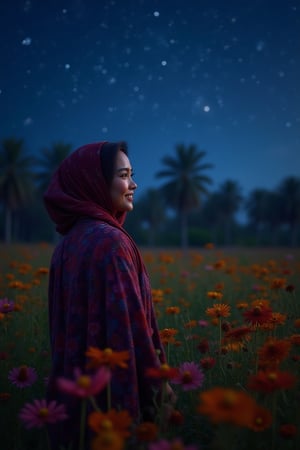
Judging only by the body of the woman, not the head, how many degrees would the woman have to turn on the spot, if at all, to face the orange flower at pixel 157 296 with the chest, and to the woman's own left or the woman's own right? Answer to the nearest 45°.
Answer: approximately 90° to the woman's own left

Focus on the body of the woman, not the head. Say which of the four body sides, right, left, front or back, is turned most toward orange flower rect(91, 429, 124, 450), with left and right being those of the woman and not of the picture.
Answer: right

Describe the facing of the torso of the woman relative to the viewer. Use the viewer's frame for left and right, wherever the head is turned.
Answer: facing to the right of the viewer

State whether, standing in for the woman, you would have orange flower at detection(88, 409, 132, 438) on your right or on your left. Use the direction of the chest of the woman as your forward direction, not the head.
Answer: on your right

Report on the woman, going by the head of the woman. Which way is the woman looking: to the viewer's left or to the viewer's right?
to the viewer's right
